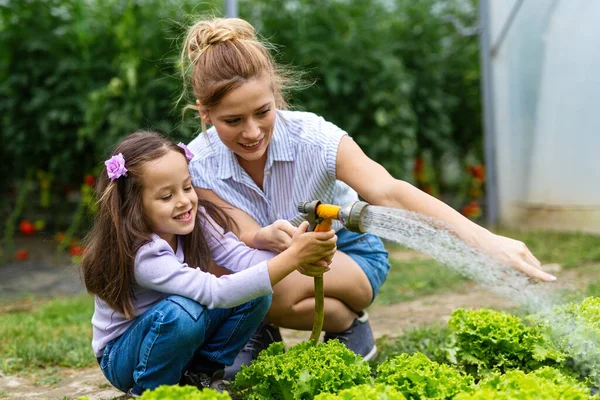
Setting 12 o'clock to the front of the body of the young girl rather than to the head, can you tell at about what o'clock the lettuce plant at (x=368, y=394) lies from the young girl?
The lettuce plant is roughly at 12 o'clock from the young girl.

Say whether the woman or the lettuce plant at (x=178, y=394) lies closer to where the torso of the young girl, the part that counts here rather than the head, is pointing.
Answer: the lettuce plant

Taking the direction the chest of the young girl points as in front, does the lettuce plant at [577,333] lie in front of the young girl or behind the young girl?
in front

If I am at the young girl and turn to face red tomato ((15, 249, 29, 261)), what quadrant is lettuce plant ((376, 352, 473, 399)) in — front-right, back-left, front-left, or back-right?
back-right

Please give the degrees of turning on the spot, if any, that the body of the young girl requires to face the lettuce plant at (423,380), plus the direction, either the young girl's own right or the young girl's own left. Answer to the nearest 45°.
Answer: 0° — they already face it

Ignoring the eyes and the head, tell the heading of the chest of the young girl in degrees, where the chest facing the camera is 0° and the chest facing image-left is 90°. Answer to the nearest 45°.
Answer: approximately 315°

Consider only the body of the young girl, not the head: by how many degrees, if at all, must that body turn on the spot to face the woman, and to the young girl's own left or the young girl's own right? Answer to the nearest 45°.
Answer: approximately 90° to the young girl's own left

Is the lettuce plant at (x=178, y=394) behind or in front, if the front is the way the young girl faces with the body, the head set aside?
in front

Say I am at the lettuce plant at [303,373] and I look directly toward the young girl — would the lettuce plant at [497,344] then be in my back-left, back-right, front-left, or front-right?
back-right

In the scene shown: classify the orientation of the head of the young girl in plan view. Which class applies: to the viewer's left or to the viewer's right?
to the viewer's right

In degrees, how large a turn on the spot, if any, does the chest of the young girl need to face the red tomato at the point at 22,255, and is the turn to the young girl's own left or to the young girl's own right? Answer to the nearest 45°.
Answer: approximately 135° to the young girl's own left
